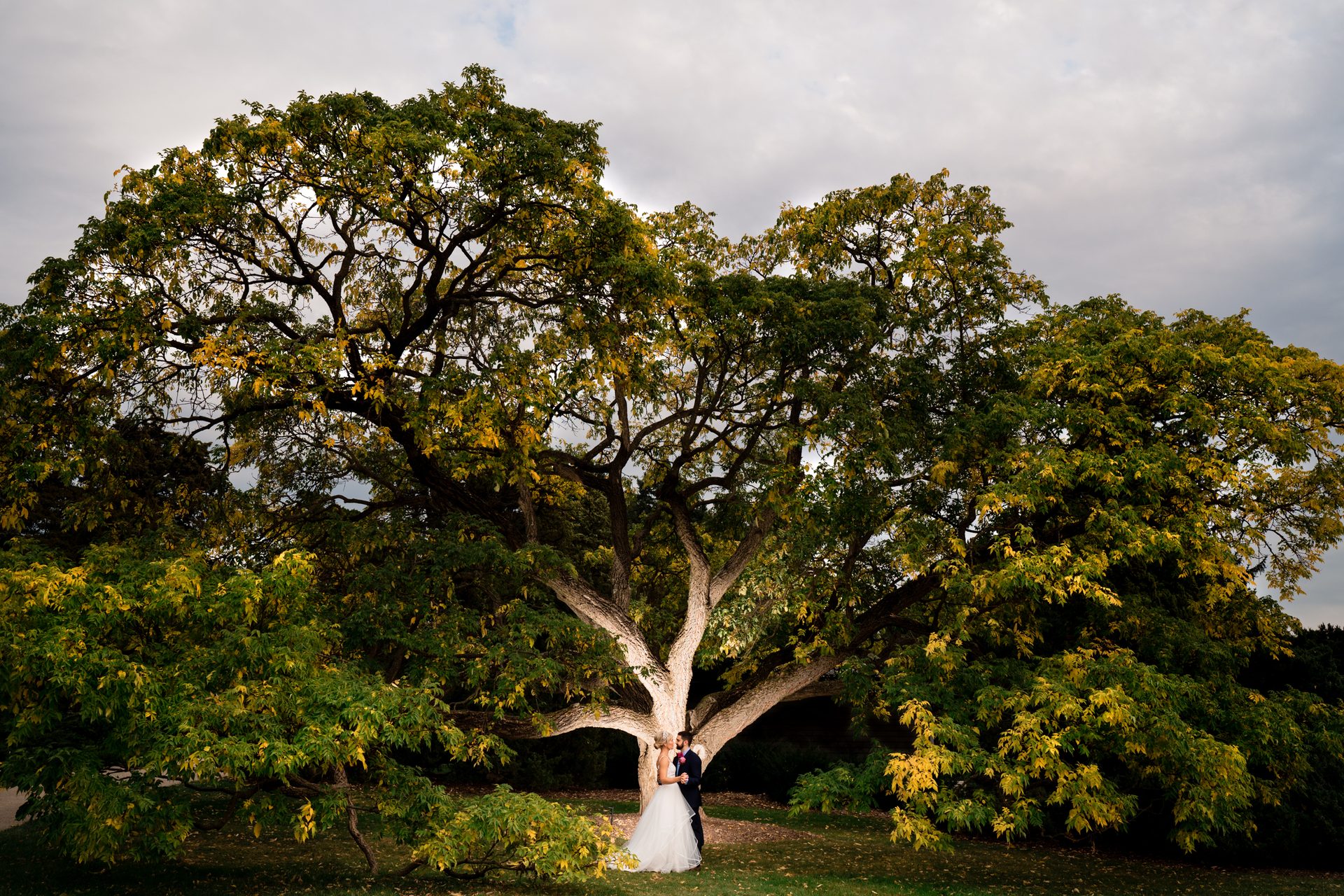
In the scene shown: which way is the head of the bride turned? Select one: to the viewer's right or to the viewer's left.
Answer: to the viewer's right

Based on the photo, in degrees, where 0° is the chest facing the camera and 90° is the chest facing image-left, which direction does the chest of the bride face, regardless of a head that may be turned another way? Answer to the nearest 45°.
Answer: approximately 270°

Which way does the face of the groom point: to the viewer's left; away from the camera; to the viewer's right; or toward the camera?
to the viewer's left
